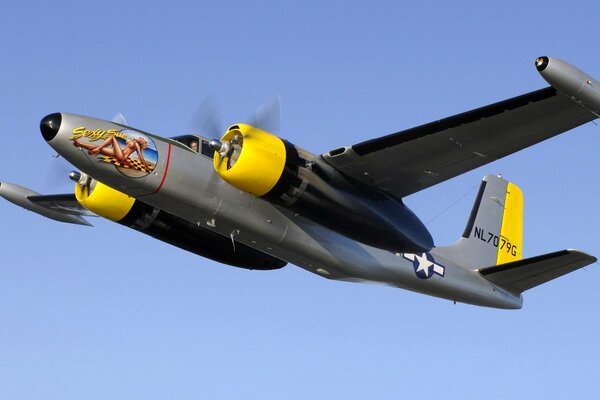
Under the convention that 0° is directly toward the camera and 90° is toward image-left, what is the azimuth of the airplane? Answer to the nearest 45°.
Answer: approximately 45°
